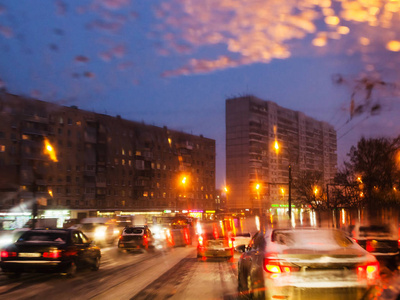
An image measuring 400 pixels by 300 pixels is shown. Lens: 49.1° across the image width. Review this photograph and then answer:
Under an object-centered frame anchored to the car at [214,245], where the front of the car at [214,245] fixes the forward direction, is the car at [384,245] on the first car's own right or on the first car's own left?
on the first car's own right

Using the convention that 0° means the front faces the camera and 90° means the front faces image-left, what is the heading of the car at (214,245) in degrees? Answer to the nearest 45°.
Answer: approximately 180°

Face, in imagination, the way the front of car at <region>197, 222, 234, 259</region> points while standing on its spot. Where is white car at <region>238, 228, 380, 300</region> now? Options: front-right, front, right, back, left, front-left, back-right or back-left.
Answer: back

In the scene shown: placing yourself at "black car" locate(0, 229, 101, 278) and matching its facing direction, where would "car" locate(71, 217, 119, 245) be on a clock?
The car is roughly at 11 o'clock from the black car.

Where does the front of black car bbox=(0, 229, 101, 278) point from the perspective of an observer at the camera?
facing away from the viewer and to the right of the viewer

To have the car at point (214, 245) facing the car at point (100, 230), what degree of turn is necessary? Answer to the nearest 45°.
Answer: approximately 45° to its left
